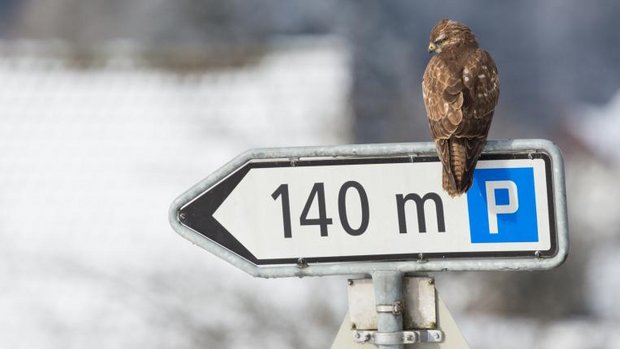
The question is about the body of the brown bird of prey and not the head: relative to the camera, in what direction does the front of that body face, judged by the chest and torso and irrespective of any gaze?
away from the camera

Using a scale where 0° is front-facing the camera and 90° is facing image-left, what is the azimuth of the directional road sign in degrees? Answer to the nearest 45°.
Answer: approximately 0°
